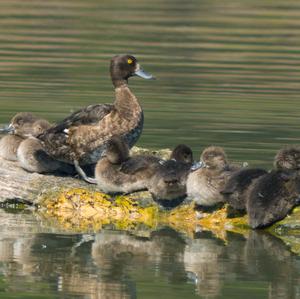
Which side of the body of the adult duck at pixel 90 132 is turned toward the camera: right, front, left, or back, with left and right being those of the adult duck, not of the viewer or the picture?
right

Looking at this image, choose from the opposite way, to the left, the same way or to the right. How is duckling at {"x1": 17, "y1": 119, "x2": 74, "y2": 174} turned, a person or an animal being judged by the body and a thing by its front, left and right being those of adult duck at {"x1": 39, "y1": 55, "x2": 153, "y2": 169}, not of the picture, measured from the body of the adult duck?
the opposite way

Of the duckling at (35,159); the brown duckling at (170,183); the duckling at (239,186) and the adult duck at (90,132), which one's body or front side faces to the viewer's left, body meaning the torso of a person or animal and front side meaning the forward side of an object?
the duckling at (35,159)

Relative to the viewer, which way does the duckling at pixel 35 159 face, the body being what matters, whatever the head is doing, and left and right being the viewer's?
facing to the left of the viewer

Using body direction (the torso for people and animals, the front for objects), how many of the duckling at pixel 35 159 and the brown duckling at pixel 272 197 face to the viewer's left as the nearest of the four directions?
1

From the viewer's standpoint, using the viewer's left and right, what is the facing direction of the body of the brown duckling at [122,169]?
facing to the left of the viewer

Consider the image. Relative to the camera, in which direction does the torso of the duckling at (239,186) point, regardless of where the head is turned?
to the viewer's right

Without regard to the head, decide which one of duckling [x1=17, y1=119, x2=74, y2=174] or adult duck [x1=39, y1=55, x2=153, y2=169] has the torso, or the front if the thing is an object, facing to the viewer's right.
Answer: the adult duck

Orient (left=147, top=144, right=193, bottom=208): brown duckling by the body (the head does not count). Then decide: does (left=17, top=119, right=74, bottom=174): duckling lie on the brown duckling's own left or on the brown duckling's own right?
on the brown duckling's own left
